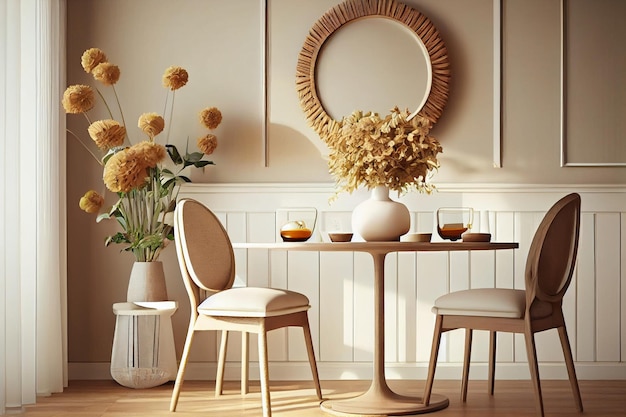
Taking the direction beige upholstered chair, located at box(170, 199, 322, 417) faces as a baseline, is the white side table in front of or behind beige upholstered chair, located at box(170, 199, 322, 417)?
behind

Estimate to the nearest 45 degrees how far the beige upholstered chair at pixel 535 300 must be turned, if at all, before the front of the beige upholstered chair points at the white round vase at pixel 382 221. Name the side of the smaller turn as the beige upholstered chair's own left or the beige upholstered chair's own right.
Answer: approximately 45° to the beige upholstered chair's own left

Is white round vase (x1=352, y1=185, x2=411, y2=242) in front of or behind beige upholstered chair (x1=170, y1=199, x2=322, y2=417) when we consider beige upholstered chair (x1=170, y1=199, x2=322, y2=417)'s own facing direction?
in front

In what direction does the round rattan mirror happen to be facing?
toward the camera

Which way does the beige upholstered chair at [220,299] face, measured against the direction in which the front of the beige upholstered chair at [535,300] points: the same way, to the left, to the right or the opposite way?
the opposite way

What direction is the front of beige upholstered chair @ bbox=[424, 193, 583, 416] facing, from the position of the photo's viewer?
facing away from the viewer and to the left of the viewer

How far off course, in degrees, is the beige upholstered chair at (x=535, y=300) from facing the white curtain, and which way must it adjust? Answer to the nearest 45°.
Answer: approximately 45° to its left

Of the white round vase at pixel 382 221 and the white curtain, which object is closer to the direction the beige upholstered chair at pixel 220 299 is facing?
the white round vase

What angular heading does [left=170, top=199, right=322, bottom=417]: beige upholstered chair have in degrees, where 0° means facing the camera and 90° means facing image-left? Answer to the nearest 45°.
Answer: approximately 315°

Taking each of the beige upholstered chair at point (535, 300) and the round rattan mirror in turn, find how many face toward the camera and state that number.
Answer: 1

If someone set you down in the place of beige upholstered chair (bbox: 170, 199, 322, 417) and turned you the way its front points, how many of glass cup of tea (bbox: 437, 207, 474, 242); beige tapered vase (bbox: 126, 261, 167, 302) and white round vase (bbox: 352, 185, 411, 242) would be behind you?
1
